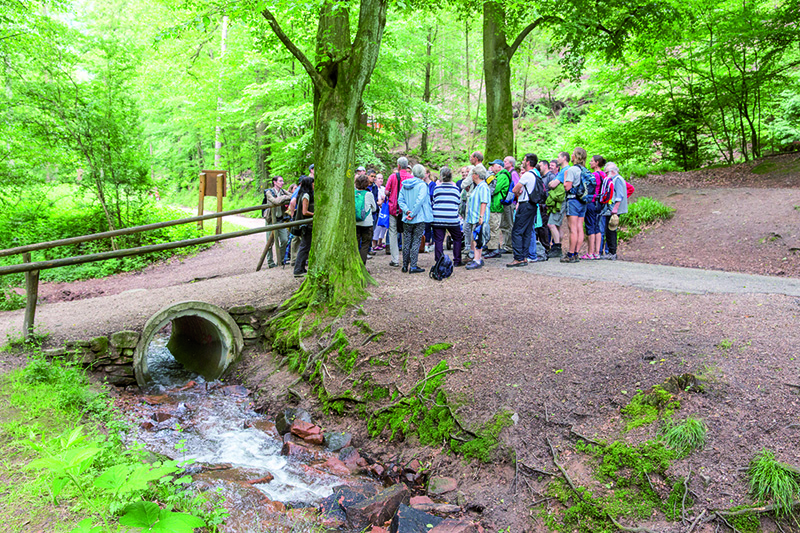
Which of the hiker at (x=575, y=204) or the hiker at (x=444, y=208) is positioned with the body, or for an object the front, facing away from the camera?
the hiker at (x=444, y=208)

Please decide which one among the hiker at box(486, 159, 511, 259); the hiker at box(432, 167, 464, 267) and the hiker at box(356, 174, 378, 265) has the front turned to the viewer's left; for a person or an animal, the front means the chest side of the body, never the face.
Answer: the hiker at box(486, 159, 511, 259)

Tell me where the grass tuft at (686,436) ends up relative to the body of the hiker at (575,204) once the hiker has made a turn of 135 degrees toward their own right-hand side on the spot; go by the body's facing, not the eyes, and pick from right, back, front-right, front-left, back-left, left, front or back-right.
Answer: back-right

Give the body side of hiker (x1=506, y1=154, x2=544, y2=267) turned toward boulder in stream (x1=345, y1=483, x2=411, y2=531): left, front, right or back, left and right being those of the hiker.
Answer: left

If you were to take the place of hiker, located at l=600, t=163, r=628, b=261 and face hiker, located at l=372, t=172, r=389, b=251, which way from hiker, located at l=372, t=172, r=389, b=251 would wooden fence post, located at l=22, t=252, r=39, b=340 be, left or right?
left

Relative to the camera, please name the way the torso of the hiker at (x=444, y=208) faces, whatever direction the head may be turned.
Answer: away from the camera

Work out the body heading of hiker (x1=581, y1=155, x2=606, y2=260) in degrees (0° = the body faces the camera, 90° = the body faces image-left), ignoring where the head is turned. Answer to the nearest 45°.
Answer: approximately 90°

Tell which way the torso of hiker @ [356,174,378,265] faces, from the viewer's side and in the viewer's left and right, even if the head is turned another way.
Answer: facing away from the viewer and to the right of the viewer

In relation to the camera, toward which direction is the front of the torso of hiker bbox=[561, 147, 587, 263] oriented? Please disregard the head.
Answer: to the viewer's left

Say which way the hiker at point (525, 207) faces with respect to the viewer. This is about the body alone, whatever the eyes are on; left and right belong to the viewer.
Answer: facing to the left of the viewer

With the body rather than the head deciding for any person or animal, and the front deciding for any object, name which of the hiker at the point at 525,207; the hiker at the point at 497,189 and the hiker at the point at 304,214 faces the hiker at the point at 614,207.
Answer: the hiker at the point at 304,214

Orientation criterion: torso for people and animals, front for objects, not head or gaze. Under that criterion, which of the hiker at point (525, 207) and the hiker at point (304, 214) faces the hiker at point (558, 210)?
the hiker at point (304, 214)

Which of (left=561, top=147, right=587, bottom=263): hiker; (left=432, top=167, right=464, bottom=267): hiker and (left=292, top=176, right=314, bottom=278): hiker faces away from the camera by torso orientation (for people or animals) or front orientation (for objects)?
(left=432, top=167, right=464, bottom=267): hiker

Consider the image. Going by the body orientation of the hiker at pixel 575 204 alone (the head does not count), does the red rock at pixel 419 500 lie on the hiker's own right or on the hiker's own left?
on the hiker's own left

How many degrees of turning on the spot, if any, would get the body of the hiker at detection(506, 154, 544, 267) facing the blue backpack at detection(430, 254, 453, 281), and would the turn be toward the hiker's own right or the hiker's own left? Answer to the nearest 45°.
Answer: approximately 45° to the hiker's own left

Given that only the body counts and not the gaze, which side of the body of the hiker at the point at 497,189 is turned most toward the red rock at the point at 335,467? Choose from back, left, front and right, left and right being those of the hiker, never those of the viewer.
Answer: left
